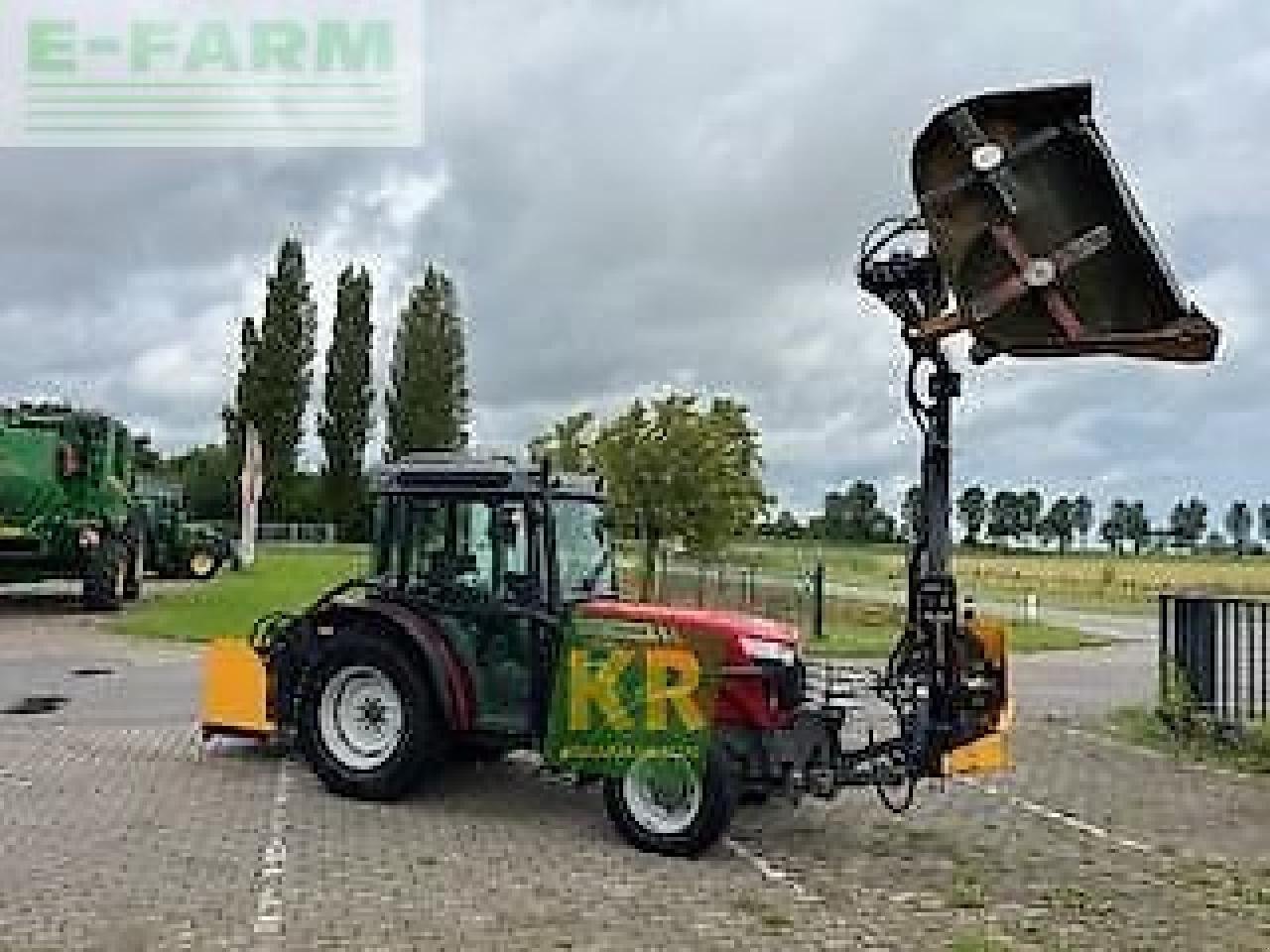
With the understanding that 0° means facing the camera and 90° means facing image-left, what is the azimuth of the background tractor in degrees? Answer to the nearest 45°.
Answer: approximately 270°

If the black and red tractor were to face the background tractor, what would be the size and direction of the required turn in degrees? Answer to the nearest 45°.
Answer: approximately 180°

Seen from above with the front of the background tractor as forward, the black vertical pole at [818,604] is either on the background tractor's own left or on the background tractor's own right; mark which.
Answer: on the background tractor's own right

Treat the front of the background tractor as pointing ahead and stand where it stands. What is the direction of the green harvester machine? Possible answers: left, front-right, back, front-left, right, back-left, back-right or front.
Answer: right

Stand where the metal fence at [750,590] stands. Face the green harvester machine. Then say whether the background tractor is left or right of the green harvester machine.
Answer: right

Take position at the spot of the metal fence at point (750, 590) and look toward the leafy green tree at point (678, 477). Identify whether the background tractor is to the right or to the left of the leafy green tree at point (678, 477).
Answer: left

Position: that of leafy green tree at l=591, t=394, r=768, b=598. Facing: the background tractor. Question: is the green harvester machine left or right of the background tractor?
left

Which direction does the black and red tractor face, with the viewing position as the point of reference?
facing the viewer and to the right of the viewer

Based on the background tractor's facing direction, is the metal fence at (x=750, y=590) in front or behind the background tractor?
in front

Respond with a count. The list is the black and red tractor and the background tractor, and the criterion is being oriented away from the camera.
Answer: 0

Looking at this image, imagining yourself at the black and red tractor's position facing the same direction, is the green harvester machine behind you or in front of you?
behind

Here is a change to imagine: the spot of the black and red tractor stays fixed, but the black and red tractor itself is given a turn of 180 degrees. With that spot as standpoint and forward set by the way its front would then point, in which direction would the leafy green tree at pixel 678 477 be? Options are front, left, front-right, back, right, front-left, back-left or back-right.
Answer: front-right
